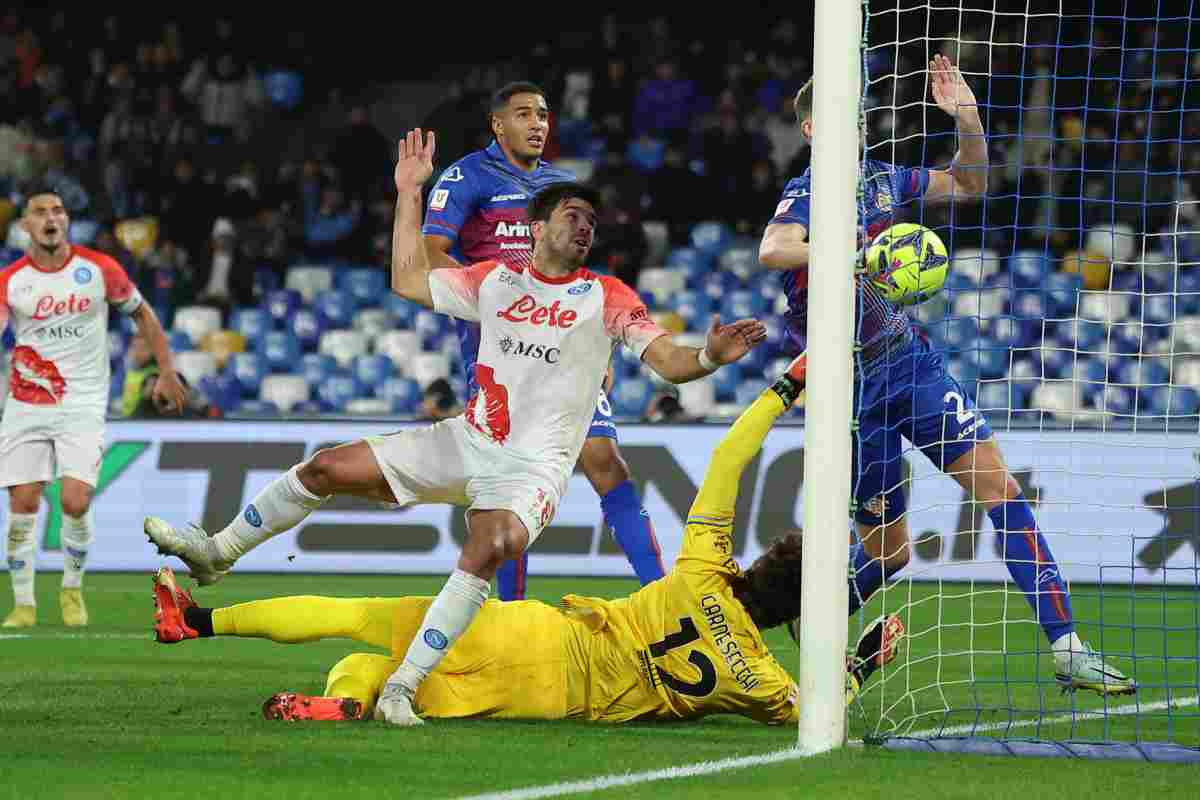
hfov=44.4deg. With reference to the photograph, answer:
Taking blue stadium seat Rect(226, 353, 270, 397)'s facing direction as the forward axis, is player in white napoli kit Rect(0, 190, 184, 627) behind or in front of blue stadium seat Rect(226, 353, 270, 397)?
in front

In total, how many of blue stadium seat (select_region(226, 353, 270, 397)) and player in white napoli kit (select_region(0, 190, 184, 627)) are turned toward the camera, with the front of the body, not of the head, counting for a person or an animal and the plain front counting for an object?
2

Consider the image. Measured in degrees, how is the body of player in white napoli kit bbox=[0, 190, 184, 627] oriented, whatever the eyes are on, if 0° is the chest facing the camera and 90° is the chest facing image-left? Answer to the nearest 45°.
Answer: approximately 0°

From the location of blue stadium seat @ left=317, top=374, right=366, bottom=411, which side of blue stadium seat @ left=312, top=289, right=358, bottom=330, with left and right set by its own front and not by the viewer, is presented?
front

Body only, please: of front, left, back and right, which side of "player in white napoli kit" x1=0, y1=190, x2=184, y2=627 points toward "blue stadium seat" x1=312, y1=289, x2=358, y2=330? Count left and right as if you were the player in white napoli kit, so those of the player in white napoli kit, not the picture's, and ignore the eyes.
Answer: back

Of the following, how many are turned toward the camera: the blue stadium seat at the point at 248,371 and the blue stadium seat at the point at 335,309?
2

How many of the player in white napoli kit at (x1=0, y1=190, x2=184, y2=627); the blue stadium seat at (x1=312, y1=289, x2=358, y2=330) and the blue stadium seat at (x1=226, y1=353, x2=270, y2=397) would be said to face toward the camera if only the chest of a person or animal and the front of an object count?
3

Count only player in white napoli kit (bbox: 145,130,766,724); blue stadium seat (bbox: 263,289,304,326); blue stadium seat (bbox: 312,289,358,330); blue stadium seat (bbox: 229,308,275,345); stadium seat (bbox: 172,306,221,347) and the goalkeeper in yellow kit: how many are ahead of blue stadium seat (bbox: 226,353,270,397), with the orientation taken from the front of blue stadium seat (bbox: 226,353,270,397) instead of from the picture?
2

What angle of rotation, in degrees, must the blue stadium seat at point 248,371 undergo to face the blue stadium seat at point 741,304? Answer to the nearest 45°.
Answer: approximately 90° to its left

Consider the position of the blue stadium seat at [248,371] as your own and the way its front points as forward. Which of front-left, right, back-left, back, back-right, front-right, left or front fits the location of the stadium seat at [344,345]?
left

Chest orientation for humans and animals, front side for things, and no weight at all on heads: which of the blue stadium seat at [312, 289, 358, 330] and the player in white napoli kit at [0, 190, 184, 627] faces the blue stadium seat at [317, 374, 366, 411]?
the blue stadium seat at [312, 289, 358, 330]
